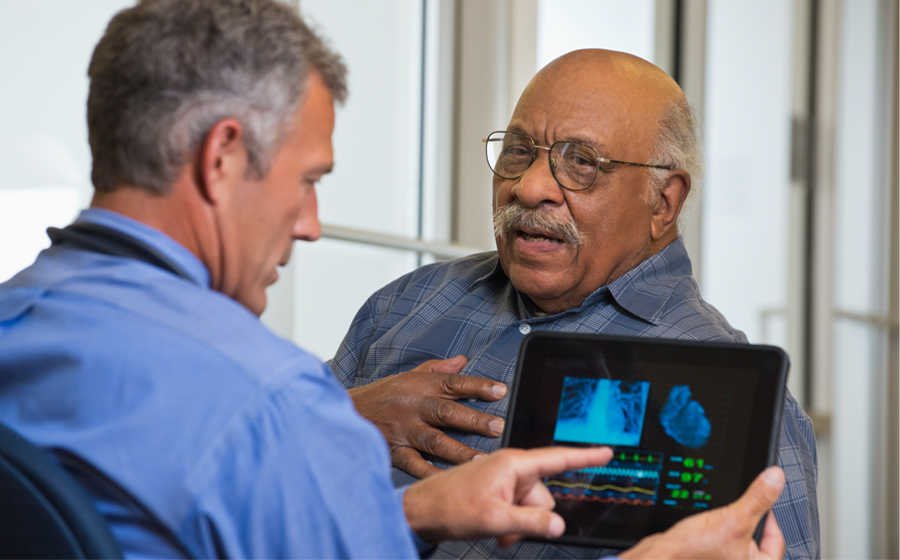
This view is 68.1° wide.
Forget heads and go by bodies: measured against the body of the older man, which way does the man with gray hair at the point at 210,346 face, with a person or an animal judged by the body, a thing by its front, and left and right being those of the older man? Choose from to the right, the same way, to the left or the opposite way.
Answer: the opposite way

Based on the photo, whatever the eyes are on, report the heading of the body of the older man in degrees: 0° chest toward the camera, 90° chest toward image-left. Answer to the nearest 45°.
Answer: approximately 45°

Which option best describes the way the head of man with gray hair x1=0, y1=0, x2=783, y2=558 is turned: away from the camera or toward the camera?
away from the camera

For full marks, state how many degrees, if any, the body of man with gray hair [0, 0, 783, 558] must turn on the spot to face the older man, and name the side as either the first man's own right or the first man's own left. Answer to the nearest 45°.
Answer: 0° — they already face them

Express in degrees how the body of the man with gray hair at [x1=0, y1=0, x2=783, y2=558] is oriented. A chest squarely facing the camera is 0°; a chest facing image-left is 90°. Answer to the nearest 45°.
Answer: approximately 225°

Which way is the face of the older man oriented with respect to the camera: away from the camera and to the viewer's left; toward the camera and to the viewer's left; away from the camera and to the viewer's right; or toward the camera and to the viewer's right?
toward the camera and to the viewer's left

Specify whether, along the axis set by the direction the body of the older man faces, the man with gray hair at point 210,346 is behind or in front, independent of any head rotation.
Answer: in front
